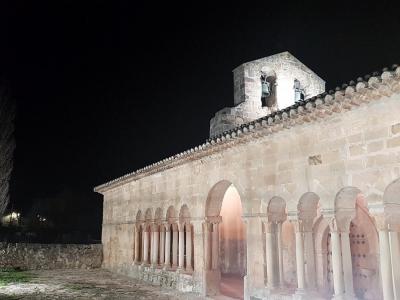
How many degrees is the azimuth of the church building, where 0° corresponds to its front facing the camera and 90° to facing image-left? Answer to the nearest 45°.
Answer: approximately 45°

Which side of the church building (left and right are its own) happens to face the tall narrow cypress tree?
right

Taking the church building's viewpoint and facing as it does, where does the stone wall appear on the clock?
The stone wall is roughly at 3 o'clock from the church building.
